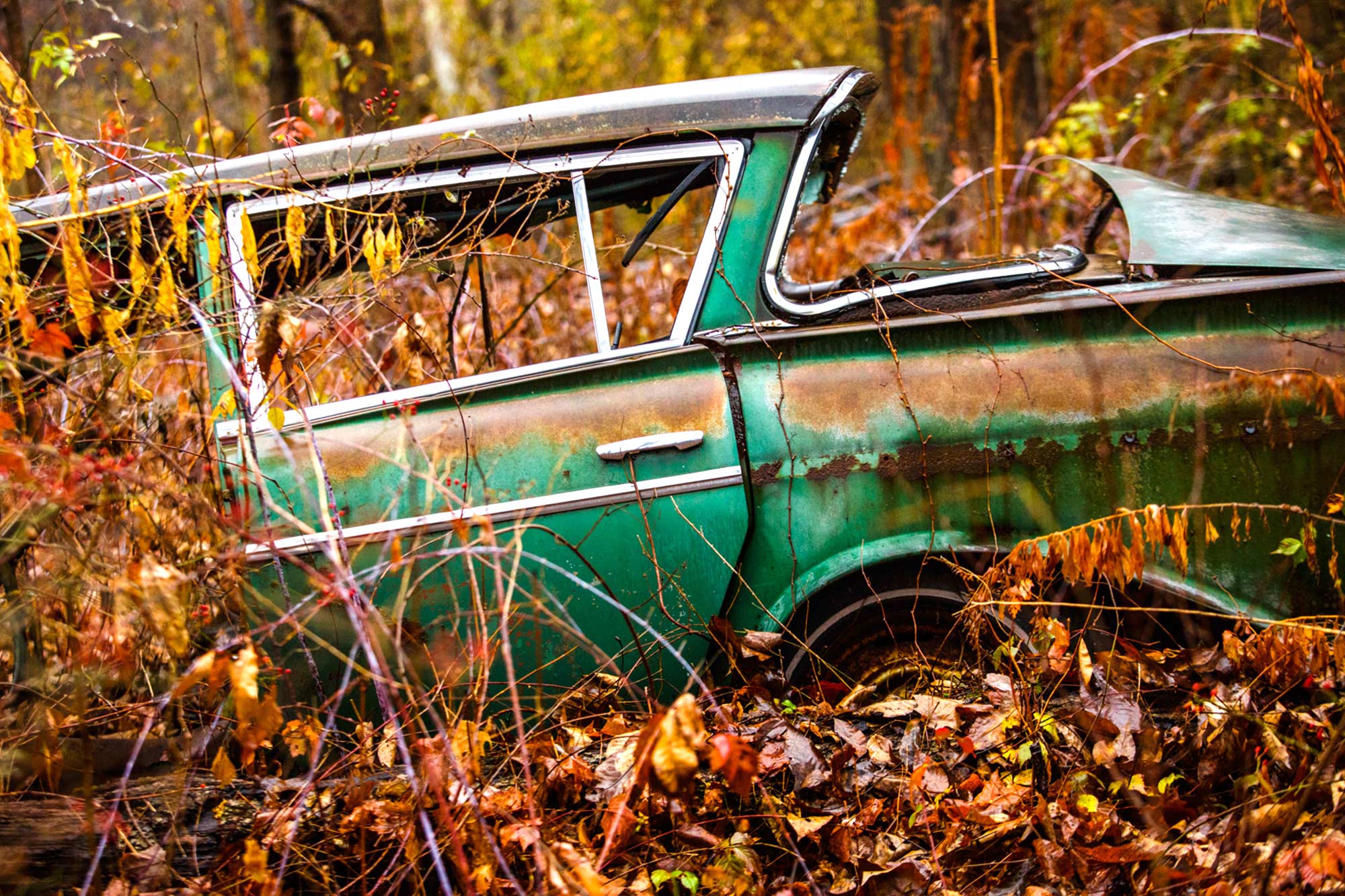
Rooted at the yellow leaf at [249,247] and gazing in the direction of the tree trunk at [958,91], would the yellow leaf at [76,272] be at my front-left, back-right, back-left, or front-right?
back-left

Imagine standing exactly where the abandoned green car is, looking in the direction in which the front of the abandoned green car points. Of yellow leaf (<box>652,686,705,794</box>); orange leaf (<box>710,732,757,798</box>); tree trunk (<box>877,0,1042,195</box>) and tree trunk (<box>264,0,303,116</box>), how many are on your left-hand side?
2

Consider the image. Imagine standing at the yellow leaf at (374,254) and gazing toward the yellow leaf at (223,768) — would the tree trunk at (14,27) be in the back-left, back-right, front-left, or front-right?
back-right
